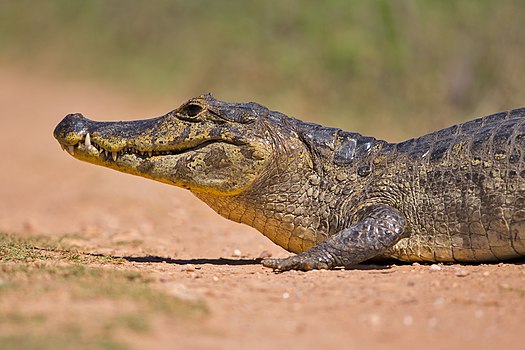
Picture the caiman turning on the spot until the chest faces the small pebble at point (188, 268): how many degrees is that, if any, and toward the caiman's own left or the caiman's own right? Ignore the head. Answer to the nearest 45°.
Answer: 0° — it already faces it

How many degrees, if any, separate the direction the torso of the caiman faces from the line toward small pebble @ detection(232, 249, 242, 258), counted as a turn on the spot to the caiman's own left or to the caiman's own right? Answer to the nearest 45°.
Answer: approximately 45° to the caiman's own right

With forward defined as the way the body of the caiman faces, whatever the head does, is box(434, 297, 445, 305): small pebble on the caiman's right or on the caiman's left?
on the caiman's left

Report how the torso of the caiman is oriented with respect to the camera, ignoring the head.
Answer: to the viewer's left

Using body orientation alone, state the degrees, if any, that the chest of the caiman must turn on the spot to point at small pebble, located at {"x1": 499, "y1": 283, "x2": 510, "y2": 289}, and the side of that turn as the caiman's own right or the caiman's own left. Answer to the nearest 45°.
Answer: approximately 135° to the caiman's own left

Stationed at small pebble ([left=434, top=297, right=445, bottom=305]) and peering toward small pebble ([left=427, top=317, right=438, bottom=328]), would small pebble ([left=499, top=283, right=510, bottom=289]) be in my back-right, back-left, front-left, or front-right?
back-left

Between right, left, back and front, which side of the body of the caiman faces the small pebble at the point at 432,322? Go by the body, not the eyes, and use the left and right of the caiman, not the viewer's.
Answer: left
